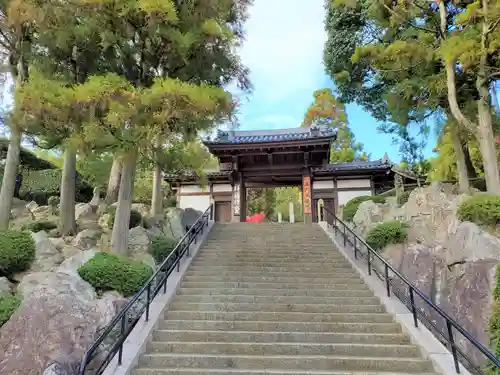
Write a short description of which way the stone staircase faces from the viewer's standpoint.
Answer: facing the viewer

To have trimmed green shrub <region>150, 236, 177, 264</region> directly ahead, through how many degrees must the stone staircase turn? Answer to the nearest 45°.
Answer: approximately 135° to its right

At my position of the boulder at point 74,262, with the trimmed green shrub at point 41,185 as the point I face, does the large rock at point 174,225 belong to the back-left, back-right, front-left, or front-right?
front-right

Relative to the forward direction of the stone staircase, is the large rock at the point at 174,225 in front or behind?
behind

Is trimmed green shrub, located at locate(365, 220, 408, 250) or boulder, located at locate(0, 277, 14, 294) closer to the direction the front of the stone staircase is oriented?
the boulder

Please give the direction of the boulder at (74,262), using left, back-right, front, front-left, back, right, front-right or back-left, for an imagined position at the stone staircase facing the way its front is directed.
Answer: right

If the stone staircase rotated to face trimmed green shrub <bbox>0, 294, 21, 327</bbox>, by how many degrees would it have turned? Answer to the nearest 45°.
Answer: approximately 90° to its right

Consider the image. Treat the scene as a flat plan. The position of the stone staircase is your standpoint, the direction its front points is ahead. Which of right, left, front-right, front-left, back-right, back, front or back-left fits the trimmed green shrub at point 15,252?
right

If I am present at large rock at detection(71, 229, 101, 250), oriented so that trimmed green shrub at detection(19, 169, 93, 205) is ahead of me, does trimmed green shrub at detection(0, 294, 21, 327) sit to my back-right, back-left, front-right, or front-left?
back-left

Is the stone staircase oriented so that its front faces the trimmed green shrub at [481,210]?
no

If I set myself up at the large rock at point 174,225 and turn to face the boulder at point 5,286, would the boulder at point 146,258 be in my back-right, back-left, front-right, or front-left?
front-left

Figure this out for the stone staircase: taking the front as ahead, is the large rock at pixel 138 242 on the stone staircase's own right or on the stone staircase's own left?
on the stone staircase's own right

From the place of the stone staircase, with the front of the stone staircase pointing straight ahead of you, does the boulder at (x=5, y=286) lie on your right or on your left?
on your right

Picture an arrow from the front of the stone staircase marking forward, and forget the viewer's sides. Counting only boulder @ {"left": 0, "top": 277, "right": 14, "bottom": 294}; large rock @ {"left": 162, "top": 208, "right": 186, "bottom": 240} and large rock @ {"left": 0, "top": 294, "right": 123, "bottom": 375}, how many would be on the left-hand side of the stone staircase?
0

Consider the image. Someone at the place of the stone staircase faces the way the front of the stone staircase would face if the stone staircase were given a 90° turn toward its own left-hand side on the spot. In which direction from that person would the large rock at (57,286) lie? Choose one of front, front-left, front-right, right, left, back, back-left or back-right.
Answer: back

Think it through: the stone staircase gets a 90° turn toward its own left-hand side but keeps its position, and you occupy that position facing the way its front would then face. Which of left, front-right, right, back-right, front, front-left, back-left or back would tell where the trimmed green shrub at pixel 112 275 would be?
back

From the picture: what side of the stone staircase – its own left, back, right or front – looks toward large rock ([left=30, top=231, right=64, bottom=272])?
right
